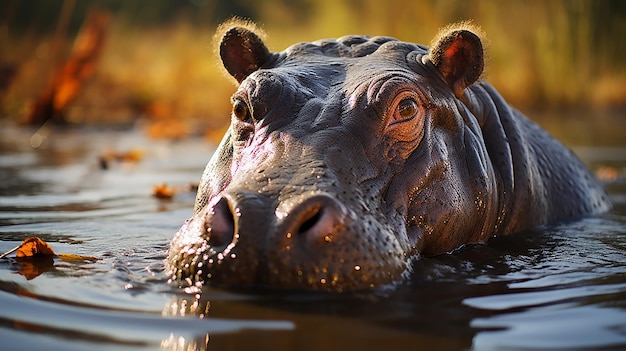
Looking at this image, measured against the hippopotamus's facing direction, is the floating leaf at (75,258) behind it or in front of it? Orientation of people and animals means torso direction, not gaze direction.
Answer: in front

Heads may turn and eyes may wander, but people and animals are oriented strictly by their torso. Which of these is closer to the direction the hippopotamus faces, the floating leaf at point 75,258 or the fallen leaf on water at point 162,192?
the floating leaf

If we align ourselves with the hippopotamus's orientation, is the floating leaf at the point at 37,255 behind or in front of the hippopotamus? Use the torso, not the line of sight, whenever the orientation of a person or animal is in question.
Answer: in front

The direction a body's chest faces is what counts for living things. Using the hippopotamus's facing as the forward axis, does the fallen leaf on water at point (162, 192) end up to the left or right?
on its right

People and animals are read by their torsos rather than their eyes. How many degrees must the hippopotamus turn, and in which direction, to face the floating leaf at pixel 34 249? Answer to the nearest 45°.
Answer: approximately 45° to its right

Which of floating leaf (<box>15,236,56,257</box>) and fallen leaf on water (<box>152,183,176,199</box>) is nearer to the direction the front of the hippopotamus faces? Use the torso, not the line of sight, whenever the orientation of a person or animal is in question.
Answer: the floating leaf

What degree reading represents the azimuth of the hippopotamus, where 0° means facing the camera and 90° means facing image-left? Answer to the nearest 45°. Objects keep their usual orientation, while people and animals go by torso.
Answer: approximately 45°
